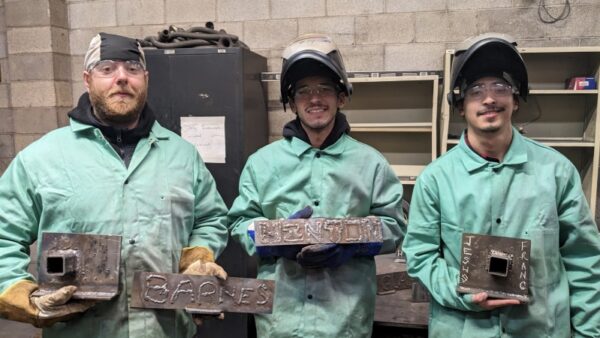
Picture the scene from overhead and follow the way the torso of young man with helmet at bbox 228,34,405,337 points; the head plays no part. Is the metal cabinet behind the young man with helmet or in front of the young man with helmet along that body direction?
behind

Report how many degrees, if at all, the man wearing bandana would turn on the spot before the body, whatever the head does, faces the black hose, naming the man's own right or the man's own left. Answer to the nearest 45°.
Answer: approximately 180°

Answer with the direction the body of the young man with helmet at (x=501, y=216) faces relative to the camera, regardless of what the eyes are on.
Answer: toward the camera

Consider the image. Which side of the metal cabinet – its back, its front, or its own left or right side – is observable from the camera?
front

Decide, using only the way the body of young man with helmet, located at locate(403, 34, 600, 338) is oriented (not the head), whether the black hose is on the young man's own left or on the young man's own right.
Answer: on the young man's own right
